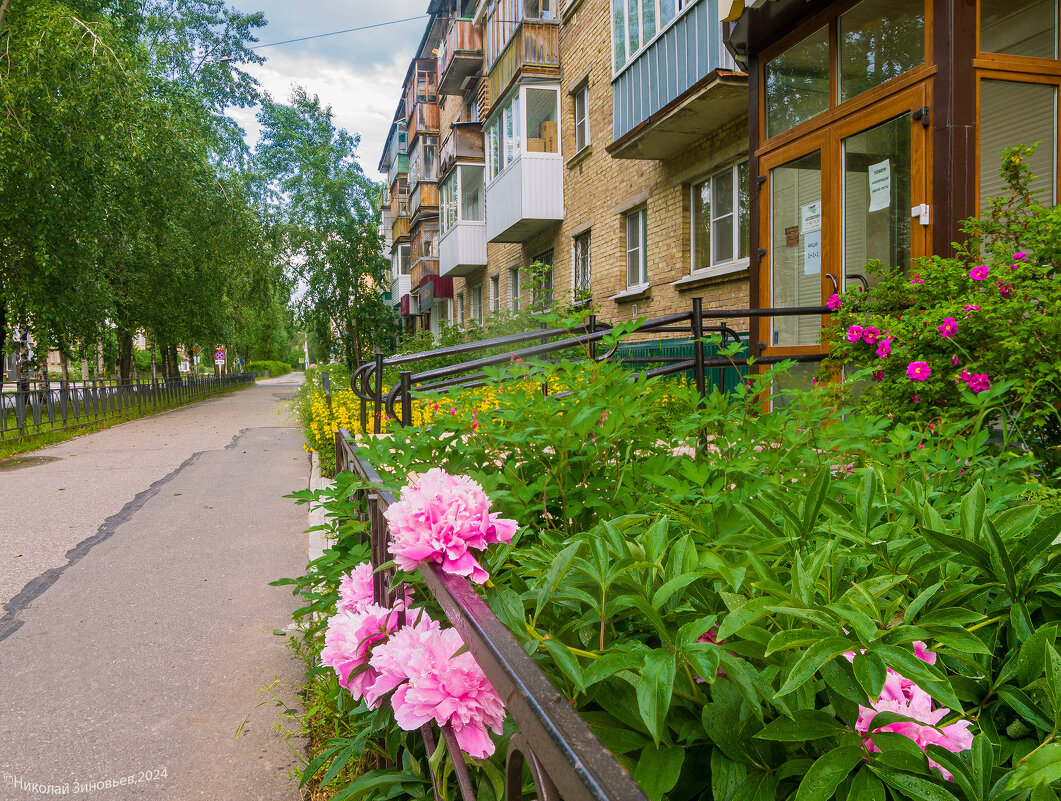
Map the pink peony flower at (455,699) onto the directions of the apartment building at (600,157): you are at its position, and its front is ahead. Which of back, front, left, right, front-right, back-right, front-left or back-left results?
front-left

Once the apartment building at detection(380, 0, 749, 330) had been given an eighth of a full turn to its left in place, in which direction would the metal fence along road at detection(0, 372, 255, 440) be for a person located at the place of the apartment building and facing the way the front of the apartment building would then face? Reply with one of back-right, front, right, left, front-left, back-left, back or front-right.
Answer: right

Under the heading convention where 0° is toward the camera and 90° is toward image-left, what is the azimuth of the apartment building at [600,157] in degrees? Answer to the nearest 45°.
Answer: approximately 45°

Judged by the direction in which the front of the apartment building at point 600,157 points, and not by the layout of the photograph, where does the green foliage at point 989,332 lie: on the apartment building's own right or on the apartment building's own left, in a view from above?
on the apartment building's own left

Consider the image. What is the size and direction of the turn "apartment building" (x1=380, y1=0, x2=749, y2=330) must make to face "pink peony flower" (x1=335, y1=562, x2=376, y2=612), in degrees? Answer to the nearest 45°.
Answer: approximately 45° to its left

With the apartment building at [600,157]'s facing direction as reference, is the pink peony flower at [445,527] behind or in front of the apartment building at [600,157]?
in front

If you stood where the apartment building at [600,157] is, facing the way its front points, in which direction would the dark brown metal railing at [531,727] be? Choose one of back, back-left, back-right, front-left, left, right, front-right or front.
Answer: front-left
